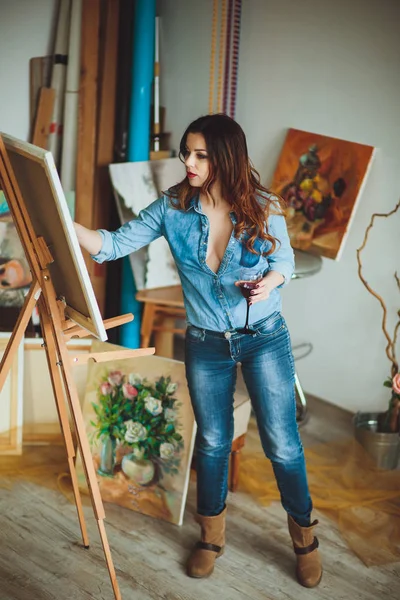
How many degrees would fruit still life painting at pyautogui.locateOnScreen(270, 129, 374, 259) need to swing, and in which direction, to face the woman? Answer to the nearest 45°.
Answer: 0° — it already faces them

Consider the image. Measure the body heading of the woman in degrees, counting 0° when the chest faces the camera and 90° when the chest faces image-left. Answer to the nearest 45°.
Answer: approximately 0°

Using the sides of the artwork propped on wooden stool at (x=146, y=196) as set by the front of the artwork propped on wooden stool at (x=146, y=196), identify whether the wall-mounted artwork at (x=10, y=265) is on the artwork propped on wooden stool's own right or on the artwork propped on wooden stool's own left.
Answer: on the artwork propped on wooden stool's own right

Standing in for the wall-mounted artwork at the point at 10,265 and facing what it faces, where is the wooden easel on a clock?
The wooden easel is roughly at 12 o'clock from the wall-mounted artwork.

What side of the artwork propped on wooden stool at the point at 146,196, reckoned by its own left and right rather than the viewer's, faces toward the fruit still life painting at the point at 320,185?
left

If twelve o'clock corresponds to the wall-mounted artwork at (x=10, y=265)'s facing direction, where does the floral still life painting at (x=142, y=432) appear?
The floral still life painting is roughly at 11 o'clock from the wall-mounted artwork.
